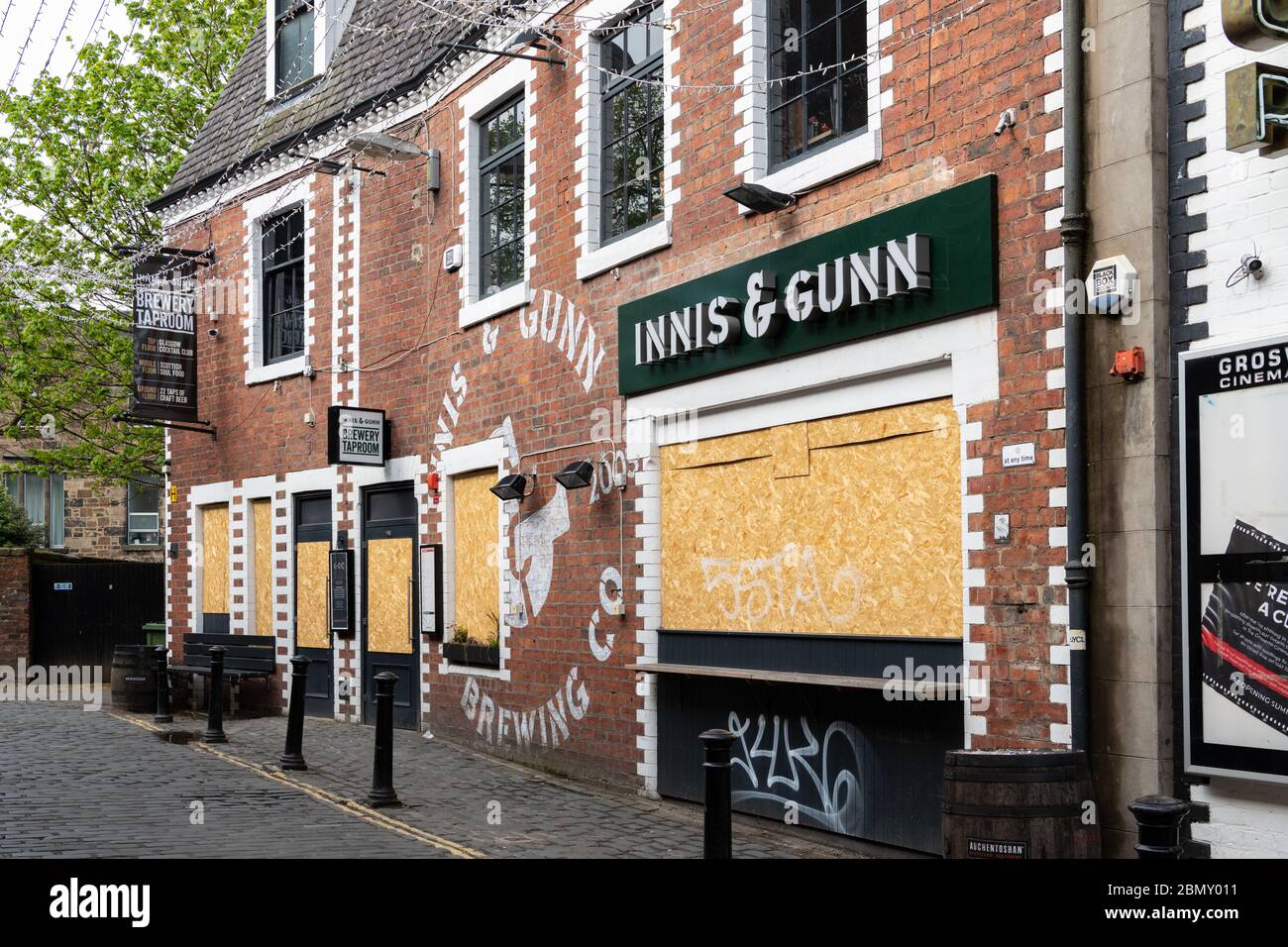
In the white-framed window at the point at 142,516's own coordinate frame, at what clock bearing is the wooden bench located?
The wooden bench is roughly at 12 o'clock from the white-framed window.

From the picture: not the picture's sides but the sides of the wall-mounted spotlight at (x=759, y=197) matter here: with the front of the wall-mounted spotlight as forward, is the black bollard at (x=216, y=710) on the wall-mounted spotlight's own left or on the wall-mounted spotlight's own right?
on the wall-mounted spotlight's own right

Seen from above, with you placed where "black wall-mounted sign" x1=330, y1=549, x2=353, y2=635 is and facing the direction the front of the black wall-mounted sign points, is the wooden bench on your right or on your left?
on your right

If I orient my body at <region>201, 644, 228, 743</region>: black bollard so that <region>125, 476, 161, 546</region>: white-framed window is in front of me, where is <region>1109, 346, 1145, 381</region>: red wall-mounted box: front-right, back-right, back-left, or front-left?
back-right

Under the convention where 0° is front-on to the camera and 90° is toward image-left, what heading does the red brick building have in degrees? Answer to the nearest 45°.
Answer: approximately 45°

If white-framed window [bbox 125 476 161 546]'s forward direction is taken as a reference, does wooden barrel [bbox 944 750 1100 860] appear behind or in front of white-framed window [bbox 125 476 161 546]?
in front

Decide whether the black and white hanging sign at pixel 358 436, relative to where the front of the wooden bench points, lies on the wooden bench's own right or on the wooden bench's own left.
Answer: on the wooden bench's own left

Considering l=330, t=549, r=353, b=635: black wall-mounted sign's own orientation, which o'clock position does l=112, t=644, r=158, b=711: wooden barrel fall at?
The wooden barrel is roughly at 3 o'clock from the black wall-mounted sign.

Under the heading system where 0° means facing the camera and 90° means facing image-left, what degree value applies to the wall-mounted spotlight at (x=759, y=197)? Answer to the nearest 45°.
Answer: approximately 45°
